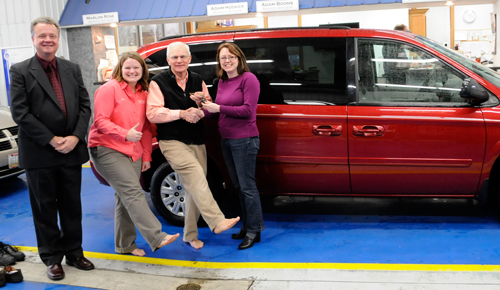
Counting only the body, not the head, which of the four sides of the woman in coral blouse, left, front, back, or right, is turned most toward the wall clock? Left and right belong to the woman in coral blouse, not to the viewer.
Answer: left

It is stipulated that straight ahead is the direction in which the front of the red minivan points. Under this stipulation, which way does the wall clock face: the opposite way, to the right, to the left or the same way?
to the right

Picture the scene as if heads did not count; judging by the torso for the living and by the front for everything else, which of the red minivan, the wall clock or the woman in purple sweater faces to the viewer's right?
the red minivan

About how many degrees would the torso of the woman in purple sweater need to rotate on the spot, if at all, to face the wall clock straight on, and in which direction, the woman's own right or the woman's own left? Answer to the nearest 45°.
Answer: approximately 180°

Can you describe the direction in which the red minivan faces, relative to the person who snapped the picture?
facing to the right of the viewer

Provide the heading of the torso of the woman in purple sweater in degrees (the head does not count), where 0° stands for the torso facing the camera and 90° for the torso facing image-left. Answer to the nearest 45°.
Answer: approximately 45°

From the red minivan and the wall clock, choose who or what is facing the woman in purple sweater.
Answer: the wall clock
